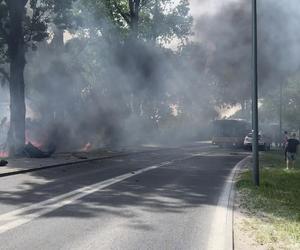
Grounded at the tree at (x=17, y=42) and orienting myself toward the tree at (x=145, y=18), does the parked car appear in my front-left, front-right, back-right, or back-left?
front-right

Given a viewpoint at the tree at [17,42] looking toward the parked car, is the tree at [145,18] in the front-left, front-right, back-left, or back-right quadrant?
front-left
